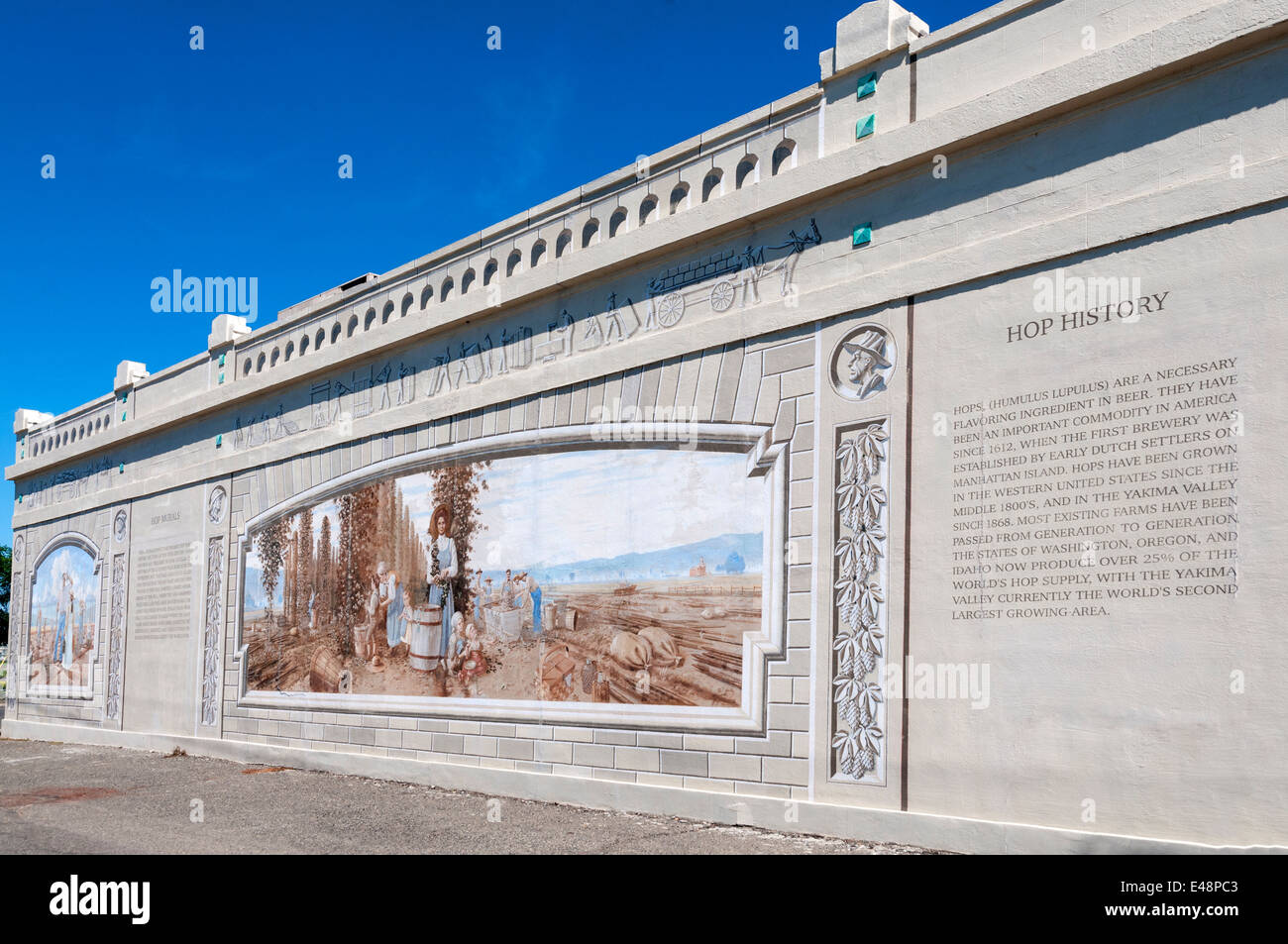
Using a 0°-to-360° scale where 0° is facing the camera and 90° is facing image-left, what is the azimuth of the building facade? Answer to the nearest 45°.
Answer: approximately 45°
